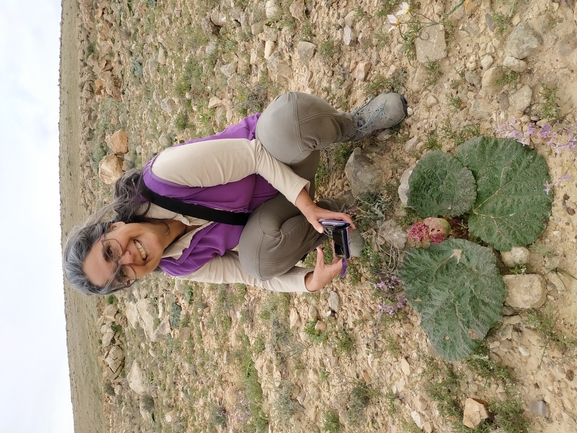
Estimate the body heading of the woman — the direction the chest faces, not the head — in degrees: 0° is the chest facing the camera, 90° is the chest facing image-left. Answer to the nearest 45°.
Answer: approximately 0°

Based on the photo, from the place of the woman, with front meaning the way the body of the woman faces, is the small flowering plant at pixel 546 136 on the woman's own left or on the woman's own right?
on the woman's own left

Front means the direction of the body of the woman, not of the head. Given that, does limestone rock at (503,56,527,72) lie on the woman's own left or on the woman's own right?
on the woman's own left

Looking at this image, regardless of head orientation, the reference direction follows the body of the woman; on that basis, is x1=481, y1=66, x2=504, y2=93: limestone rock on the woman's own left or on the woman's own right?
on the woman's own left

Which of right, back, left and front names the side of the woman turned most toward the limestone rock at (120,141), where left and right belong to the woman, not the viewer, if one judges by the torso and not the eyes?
back

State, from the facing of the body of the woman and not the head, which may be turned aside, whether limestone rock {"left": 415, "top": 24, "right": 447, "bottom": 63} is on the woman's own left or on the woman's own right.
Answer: on the woman's own left
